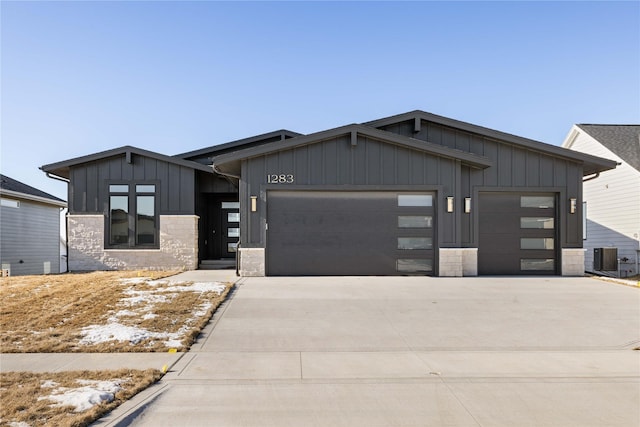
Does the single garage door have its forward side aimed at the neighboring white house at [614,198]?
no

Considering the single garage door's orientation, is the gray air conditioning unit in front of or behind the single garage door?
behind

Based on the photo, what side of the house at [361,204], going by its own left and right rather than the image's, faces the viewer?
front

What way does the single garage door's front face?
toward the camera

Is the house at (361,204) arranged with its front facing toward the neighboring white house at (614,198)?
no

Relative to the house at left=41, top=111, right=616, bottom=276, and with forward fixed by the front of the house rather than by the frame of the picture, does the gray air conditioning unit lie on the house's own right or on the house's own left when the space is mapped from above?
on the house's own left

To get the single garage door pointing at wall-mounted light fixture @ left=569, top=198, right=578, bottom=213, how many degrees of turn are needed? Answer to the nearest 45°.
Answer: approximately 90° to its left
